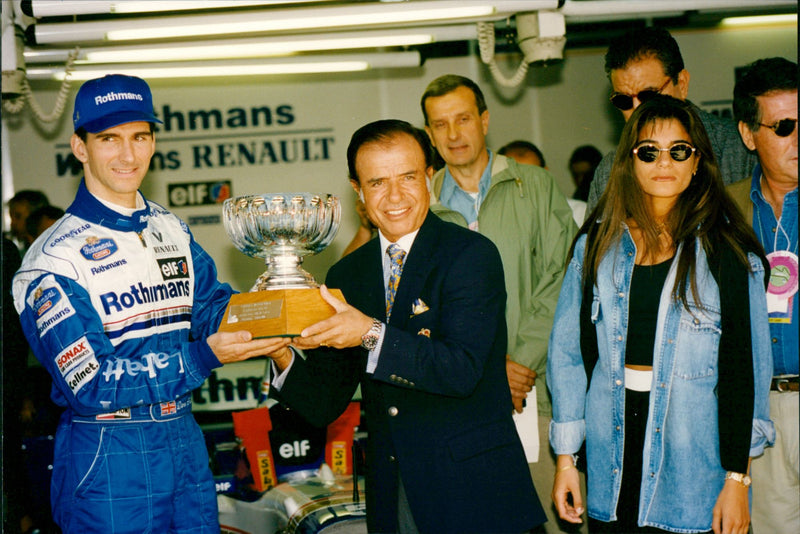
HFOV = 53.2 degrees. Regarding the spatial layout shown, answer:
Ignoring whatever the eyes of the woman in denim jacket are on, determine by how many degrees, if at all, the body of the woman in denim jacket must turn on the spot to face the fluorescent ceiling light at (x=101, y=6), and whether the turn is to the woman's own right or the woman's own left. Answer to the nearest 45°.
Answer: approximately 90° to the woman's own right

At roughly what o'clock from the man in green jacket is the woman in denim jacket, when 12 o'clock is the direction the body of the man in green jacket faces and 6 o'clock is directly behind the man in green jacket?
The woman in denim jacket is roughly at 10 o'clock from the man in green jacket.

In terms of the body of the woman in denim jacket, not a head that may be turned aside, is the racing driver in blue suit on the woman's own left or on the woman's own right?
on the woman's own right

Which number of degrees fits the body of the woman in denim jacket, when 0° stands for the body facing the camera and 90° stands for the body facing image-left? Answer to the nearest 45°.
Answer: approximately 0°
